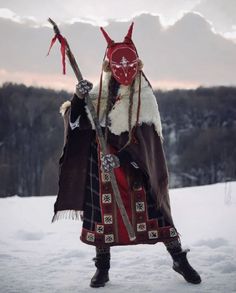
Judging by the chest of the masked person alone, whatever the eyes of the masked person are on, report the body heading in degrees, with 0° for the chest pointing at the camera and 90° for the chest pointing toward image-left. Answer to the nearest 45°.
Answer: approximately 0°
